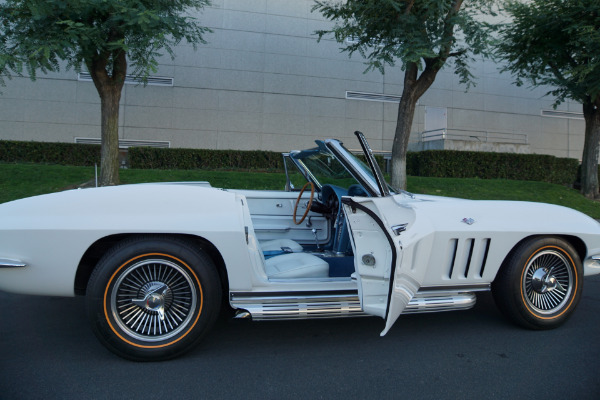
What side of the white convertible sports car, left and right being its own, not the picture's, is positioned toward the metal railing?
left

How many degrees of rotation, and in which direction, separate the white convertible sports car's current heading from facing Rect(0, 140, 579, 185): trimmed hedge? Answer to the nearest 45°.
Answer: approximately 90° to its left

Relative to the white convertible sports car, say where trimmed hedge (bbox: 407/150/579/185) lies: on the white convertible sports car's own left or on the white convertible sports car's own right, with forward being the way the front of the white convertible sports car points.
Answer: on the white convertible sports car's own left

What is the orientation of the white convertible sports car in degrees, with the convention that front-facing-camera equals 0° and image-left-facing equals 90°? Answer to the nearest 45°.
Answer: approximately 270°

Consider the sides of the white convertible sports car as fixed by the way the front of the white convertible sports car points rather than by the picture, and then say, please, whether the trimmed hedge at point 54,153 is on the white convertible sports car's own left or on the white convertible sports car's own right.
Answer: on the white convertible sports car's own left

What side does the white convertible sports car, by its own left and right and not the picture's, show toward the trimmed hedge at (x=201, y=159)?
left
